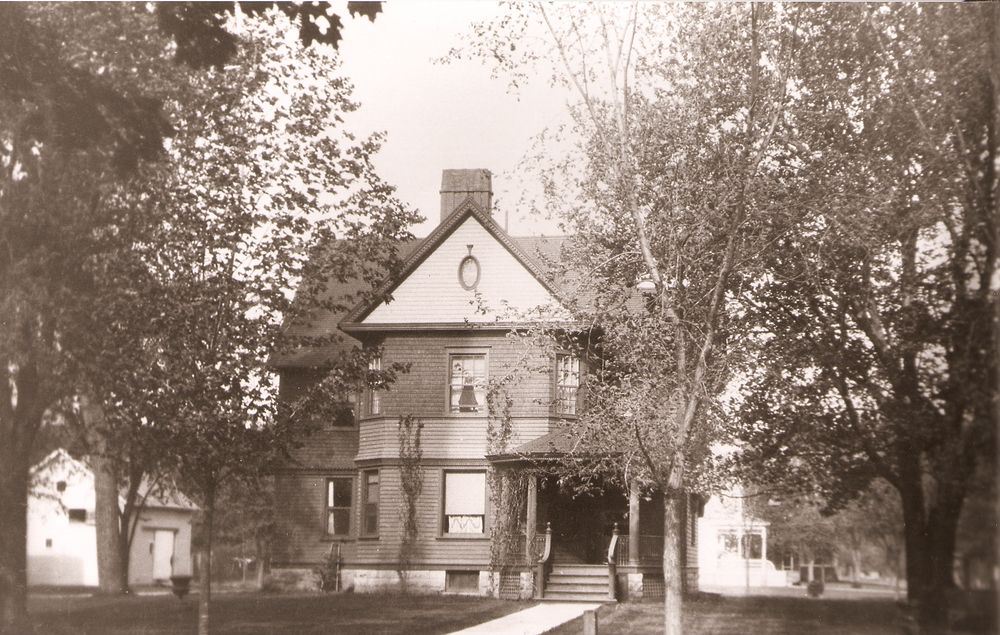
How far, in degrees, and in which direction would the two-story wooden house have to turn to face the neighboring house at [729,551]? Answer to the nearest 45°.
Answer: approximately 135° to its left

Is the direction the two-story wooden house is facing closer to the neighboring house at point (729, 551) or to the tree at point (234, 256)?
the tree

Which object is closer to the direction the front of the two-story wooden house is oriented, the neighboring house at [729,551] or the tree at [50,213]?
the tree

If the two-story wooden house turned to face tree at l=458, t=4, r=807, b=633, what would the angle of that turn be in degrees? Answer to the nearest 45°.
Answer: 0° — it already faces it

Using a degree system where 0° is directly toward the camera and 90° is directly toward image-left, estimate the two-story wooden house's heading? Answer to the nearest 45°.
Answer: approximately 0°
